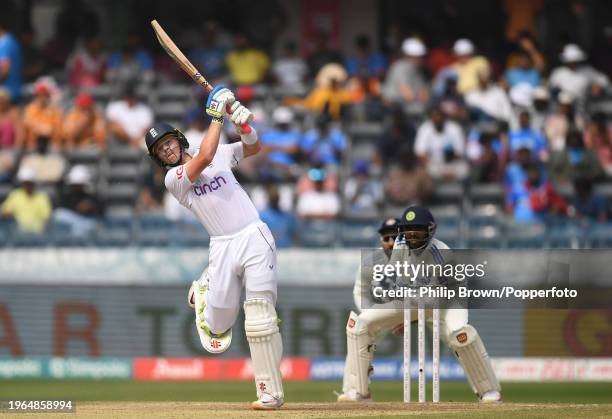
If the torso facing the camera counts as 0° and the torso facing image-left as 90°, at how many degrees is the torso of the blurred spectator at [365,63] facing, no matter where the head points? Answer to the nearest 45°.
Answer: approximately 0°

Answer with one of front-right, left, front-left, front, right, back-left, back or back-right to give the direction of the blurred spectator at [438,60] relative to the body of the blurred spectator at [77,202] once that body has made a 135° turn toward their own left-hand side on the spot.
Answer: front-right

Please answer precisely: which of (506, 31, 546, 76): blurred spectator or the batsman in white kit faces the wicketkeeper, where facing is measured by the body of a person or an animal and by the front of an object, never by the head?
the blurred spectator

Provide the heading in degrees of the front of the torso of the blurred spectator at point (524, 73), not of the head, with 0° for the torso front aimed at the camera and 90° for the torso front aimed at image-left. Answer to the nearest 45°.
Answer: approximately 0°

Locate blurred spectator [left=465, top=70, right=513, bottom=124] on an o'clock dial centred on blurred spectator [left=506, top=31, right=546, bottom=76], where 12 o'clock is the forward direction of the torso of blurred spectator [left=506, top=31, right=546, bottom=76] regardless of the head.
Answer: blurred spectator [left=465, top=70, right=513, bottom=124] is roughly at 1 o'clock from blurred spectator [left=506, top=31, right=546, bottom=76].

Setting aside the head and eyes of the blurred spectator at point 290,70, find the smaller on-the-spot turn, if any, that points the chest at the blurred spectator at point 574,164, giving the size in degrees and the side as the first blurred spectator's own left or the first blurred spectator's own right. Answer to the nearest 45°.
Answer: approximately 45° to the first blurred spectator's own left

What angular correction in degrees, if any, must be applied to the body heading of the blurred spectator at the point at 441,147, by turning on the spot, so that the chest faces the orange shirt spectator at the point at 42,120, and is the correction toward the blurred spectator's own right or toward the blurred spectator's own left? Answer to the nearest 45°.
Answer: approximately 90° to the blurred spectator's own right

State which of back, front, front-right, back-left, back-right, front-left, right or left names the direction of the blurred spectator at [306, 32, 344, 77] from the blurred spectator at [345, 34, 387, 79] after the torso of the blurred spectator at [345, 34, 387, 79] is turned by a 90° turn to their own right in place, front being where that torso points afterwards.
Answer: front
